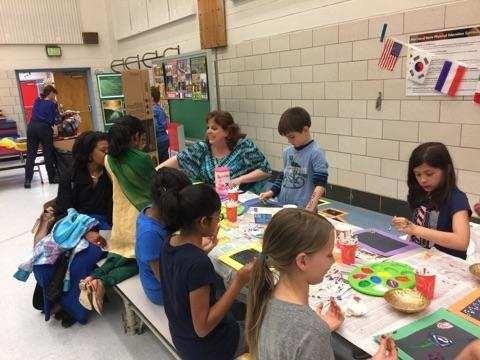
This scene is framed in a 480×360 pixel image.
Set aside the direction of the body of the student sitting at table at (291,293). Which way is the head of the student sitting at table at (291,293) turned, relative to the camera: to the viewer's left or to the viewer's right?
to the viewer's right

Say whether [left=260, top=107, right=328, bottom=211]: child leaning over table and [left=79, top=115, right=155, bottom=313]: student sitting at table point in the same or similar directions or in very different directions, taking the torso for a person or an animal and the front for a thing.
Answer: very different directions

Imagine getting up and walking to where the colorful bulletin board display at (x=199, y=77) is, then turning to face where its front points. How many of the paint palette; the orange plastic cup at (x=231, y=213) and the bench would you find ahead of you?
3

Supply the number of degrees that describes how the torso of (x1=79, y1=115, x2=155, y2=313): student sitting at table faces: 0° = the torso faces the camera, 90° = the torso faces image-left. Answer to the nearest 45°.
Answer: approximately 225°

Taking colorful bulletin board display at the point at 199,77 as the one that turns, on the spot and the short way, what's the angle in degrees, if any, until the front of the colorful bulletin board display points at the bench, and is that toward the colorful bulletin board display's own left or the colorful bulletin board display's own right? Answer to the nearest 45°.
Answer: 0° — it already faces it

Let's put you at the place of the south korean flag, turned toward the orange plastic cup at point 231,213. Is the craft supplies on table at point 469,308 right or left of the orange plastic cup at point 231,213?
left

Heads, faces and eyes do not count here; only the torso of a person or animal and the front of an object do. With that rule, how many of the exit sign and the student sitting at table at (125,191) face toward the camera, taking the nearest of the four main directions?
1

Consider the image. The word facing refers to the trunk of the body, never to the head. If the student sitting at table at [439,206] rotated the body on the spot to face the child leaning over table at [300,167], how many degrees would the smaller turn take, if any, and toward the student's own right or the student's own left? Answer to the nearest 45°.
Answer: approximately 90° to the student's own right

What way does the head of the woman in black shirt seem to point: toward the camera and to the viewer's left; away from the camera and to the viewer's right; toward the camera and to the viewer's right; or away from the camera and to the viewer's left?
toward the camera and to the viewer's right

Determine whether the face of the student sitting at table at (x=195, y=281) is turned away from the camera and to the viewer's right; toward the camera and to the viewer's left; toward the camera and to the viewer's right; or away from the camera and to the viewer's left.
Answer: away from the camera and to the viewer's right

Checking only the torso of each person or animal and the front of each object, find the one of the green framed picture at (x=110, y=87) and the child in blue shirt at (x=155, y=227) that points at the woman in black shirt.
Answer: the green framed picture

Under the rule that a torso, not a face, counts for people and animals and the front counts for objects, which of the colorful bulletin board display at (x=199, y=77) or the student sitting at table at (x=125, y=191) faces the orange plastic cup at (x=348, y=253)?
the colorful bulletin board display

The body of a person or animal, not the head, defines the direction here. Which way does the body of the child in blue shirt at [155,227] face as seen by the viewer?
to the viewer's right

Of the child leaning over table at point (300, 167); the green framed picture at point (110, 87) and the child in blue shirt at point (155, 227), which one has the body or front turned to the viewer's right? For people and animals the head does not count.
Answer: the child in blue shirt

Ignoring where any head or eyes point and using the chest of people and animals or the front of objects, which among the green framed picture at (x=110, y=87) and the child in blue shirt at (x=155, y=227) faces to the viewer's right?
the child in blue shirt

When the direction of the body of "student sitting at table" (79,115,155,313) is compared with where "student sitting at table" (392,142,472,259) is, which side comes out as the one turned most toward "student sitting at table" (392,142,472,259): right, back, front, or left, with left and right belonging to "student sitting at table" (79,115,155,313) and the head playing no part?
right

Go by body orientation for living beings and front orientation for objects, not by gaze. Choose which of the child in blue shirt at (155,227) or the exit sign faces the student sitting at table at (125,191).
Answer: the exit sign
